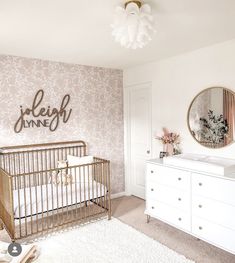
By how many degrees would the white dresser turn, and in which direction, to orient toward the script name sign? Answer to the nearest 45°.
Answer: approximately 45° to its right

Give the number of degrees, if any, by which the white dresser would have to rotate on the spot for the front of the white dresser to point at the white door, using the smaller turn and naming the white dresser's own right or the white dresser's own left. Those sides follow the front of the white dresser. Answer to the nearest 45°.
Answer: approximately 90° to the white dresser's own right

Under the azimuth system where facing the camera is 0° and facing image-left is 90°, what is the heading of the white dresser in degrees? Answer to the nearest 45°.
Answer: approximately 45°
